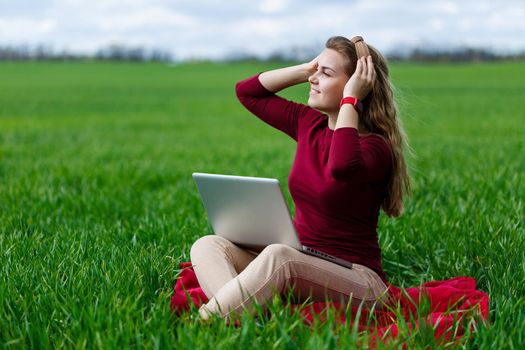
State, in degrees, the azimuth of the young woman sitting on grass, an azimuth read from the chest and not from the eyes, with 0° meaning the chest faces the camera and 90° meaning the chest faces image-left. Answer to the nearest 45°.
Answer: approximately 45°
